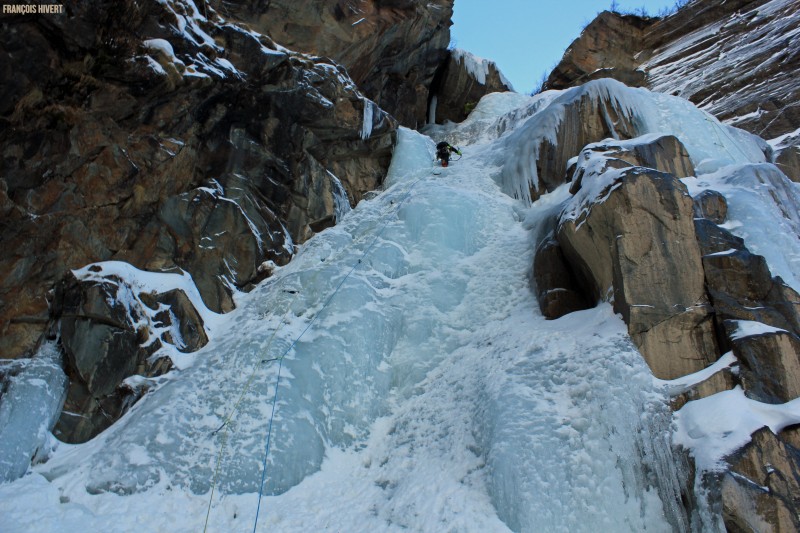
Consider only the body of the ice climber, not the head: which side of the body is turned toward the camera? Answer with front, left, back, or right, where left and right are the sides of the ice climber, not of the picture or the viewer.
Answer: back

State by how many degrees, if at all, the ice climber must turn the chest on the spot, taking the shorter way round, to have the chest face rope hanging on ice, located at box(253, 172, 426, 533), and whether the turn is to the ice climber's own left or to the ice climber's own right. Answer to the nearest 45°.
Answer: approximately 135° to the ice climber's own left

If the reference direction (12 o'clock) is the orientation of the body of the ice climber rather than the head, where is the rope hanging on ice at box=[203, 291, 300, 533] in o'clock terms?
The rope hanging on ice is roughly at 7 o'clock from the ice climber.

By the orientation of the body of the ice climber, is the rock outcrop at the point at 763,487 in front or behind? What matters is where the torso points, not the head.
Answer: behind

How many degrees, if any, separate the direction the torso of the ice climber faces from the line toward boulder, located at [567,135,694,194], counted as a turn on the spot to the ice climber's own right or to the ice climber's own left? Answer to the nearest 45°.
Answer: approximately 135° to the ice climber's own right

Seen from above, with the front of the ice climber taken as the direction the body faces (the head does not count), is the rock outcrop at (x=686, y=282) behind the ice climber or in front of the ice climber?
behind

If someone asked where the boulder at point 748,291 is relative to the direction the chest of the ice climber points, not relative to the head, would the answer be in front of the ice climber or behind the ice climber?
behind
